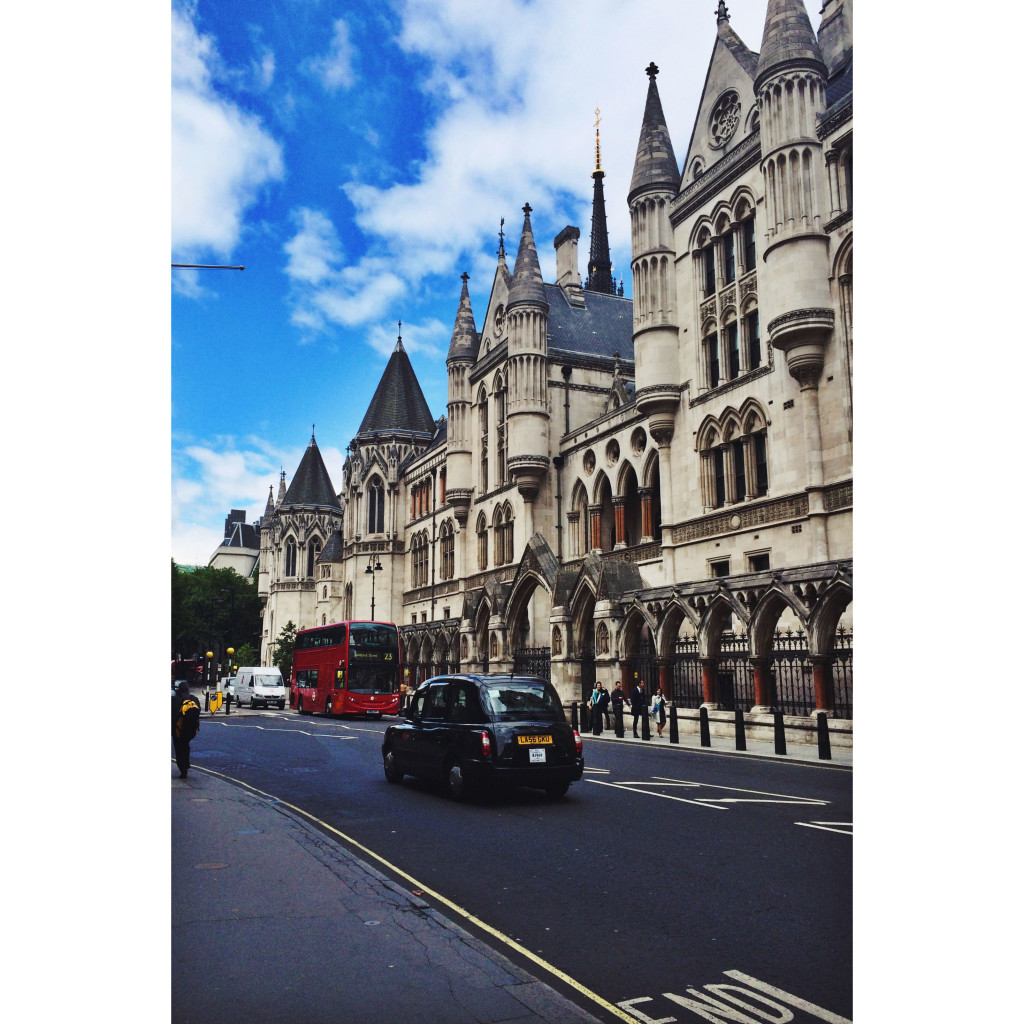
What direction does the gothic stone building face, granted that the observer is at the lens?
facing the viewer and to the left of the viewer

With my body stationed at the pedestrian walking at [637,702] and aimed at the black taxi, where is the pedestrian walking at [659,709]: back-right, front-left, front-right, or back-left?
back-left

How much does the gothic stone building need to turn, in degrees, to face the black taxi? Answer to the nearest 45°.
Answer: approximately 45° to its left

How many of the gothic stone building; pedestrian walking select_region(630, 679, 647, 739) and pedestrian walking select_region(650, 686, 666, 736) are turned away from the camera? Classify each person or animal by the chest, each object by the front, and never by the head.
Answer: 0

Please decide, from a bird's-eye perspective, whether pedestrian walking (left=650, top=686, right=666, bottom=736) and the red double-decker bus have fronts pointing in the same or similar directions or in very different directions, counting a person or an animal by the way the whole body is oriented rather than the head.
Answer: same or similar directions

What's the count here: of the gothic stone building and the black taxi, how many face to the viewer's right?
0

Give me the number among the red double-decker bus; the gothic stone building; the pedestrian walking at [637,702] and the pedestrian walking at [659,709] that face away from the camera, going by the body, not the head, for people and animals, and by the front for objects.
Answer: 0

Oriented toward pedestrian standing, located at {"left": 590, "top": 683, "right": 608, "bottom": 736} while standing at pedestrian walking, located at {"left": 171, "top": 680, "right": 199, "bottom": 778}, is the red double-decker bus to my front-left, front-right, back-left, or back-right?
front-left

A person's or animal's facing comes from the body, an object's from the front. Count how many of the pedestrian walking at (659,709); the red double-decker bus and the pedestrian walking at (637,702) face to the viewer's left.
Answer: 0

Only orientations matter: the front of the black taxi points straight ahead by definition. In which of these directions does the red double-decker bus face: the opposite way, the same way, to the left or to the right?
the opposite way

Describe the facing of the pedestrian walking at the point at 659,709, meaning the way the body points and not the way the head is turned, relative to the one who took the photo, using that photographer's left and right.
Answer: facing the viewer and to the right of the viewer

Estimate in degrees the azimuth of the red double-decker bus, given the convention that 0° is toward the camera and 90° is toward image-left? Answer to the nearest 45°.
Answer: approximately 315°

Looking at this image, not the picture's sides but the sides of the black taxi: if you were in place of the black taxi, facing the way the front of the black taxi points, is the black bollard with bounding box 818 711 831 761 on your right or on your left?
on your right

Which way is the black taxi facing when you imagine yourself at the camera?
facing away from the viewer and to the left of the viewer
